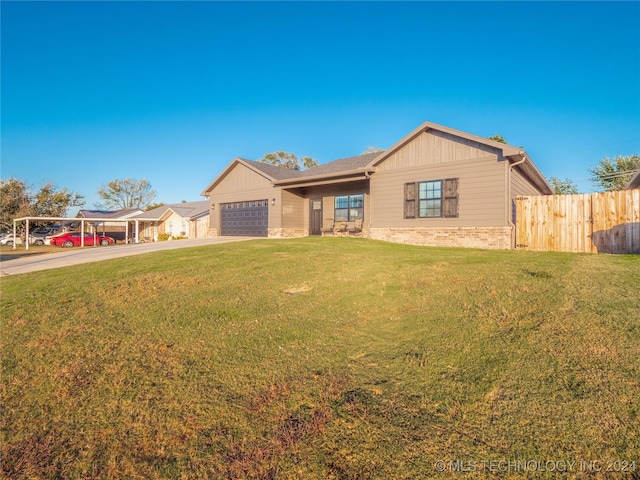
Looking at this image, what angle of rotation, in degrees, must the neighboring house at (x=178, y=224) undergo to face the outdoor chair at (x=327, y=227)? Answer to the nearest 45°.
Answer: approximately 45° to its left

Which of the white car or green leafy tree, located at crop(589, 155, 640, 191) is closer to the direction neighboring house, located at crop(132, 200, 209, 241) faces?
the white car

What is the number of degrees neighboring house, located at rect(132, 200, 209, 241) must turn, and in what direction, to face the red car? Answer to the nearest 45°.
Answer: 0° — it already faces it

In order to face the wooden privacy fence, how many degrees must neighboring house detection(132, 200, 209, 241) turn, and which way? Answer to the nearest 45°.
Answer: approximately 45° to its left

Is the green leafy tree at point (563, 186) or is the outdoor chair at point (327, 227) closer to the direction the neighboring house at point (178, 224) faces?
the outdoor chair

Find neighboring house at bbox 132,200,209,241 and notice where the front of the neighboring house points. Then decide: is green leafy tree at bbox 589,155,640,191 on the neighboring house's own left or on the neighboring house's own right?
on the neighboring house's own left

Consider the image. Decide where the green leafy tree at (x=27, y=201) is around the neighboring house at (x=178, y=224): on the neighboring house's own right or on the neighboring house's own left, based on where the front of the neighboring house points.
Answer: on the neighboring house's own right

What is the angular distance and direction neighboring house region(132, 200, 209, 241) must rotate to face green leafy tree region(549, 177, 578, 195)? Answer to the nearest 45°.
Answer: approximately 135° to its left

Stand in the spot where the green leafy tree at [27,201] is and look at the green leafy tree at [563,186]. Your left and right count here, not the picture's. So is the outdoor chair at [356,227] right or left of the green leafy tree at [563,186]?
right

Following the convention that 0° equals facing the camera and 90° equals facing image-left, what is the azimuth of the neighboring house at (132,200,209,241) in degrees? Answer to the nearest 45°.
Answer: approximately 45°
